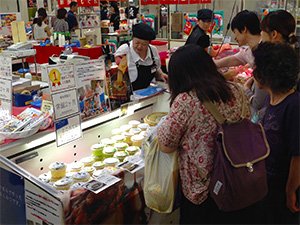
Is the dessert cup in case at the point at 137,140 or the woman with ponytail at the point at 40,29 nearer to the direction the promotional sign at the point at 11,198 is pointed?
the woman with ponytail

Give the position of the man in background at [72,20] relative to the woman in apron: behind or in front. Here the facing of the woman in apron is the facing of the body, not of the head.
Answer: behind

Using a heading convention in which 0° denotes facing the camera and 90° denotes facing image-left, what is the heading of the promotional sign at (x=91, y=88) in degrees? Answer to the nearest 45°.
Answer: approximately 0°

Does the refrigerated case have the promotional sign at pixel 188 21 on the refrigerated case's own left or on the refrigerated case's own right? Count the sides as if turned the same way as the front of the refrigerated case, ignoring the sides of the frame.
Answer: on the refrigerated case's own left

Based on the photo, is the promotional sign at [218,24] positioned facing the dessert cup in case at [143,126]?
yes

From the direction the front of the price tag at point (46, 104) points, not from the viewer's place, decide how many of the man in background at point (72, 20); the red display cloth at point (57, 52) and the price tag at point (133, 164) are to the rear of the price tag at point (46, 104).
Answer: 2

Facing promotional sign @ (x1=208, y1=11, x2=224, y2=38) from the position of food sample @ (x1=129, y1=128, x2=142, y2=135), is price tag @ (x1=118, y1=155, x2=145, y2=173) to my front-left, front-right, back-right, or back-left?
back-right
